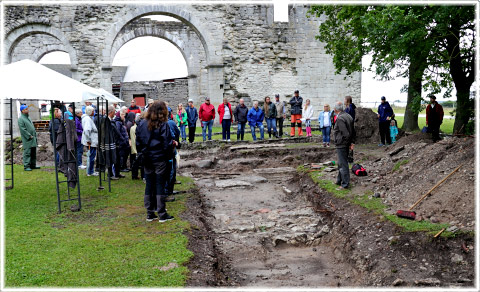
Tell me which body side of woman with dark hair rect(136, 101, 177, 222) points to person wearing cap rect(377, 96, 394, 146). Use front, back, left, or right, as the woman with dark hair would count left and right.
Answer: front

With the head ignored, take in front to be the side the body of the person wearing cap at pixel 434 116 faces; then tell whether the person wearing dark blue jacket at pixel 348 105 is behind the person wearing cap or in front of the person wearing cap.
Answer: in front

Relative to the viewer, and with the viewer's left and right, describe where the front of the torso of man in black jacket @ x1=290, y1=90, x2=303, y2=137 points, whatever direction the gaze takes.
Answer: facing the viewer

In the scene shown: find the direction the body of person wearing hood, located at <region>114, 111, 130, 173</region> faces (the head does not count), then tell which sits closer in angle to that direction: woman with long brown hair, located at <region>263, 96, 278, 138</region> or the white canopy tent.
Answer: the woman with long brown hair

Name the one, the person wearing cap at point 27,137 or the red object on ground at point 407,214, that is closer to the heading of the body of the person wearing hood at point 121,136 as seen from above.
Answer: the red object on ground

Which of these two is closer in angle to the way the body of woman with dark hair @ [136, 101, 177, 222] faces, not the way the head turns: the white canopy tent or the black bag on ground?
the black bag on ground

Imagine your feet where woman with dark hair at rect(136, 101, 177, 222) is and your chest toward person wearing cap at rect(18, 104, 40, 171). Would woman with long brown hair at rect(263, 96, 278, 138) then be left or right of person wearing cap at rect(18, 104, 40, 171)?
right

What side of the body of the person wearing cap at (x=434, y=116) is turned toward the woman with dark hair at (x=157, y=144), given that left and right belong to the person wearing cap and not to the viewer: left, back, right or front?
front

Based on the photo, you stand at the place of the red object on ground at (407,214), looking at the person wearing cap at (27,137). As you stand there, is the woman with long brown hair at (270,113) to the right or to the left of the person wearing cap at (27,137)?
right

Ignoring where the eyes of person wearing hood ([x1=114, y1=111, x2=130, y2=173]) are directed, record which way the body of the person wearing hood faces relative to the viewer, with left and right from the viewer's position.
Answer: facing to the right of the viewer

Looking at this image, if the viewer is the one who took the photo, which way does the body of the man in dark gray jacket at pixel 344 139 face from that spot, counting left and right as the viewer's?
facing to the left of the viewer

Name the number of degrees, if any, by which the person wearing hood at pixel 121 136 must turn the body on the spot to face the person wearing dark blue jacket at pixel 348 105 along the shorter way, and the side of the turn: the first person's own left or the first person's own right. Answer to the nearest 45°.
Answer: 0° — they already face them

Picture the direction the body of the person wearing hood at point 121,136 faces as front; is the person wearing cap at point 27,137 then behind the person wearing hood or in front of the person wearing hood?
behind

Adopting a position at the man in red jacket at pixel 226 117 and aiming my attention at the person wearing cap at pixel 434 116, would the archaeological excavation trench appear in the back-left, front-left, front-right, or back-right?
front-right

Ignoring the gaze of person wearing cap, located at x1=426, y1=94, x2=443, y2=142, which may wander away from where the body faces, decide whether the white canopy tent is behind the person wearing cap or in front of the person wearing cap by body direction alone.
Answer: in front

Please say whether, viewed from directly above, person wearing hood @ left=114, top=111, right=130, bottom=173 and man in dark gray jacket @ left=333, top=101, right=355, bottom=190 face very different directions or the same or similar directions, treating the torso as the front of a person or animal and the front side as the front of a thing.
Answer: very different directions

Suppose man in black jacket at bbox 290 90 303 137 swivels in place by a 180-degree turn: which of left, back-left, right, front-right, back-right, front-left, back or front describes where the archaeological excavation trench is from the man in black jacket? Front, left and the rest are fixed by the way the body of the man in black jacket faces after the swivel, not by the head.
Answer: back
